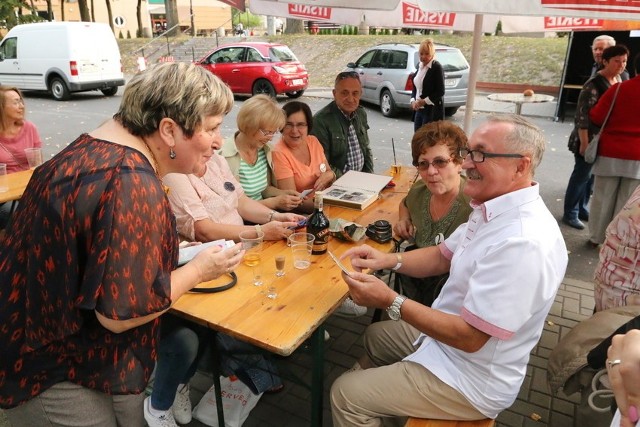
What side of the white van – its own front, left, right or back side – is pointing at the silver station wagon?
back

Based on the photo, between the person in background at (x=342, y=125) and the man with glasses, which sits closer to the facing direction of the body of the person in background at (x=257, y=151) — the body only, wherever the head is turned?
the man with glasses

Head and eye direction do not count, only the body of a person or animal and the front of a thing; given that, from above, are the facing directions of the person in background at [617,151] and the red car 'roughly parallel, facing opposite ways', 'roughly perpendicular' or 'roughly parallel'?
roughly perpendicular

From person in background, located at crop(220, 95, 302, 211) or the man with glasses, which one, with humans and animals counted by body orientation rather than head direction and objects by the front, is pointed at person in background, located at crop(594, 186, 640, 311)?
person in background, located at crop(220, 95, 302, 211)

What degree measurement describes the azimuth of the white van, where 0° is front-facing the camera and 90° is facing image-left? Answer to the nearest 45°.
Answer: approximately 135°

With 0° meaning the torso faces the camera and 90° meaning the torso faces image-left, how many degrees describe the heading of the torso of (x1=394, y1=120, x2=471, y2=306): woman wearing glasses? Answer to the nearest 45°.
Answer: approximately 45°

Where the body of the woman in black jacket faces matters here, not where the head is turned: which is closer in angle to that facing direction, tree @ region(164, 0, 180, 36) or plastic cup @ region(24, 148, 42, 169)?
the plastic cup
